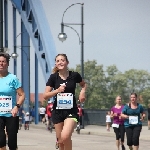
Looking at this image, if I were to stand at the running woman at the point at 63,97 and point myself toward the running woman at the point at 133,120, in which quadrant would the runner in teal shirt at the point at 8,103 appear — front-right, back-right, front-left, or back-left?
back-left

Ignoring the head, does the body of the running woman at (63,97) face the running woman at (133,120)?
no

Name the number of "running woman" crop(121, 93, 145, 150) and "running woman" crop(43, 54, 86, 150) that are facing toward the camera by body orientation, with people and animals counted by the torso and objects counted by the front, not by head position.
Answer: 2

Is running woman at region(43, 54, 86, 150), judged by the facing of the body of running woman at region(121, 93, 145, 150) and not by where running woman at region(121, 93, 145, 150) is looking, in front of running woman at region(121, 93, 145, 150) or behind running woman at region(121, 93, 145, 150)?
in front

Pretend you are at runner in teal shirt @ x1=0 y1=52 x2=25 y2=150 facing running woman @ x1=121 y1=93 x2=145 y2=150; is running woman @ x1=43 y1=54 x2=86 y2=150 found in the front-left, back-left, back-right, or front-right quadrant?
front-right

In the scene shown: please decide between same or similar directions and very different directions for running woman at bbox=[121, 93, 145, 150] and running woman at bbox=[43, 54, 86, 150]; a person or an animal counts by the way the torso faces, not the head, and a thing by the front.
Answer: same or similar directions

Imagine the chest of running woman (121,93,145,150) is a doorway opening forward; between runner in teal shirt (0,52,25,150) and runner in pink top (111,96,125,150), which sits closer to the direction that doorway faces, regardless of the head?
the runner in teal shirt

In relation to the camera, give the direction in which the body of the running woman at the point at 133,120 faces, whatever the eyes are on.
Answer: toward the camera

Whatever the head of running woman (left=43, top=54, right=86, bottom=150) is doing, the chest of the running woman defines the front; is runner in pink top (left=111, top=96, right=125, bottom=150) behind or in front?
behind

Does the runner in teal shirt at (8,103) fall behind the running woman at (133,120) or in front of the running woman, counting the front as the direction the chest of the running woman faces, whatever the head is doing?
in front

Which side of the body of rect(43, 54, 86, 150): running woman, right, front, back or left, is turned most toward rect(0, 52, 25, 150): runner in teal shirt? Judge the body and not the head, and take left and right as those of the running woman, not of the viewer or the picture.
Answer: right

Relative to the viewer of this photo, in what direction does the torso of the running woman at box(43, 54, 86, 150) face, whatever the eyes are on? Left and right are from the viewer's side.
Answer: facing the viewer

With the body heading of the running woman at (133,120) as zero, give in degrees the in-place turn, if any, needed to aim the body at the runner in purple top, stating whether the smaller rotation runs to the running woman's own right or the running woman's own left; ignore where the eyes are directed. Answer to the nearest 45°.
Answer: approximately 180°

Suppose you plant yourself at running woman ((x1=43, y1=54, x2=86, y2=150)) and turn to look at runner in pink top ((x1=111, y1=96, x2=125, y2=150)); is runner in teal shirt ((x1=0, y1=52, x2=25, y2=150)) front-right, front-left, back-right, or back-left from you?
back-left
